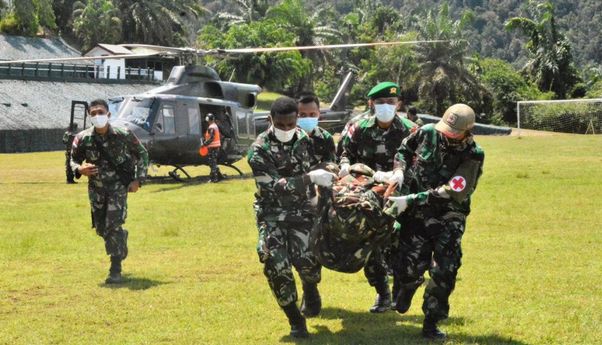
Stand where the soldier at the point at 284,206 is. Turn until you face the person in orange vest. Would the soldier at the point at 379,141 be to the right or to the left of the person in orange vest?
right

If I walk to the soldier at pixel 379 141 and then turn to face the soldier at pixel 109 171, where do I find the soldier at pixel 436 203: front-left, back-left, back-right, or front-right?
back-left

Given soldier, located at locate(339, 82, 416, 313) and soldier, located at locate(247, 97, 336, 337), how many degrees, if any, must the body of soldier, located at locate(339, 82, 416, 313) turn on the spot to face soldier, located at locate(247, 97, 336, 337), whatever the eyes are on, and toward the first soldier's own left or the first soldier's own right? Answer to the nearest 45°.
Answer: approximately 45° to the first soldier's own right

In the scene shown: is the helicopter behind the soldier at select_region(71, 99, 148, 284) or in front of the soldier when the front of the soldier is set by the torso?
behind

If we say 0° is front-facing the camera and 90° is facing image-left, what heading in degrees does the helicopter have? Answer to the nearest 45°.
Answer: approximately 45°

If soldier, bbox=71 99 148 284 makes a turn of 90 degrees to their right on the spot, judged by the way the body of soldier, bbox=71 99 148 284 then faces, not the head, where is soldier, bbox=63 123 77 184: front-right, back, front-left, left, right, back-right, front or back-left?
right

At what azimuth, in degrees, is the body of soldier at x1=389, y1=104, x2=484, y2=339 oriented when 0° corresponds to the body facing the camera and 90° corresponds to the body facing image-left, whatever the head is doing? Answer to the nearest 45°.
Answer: approximately 45°

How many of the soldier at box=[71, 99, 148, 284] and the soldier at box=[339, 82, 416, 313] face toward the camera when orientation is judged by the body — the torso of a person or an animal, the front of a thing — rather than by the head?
2

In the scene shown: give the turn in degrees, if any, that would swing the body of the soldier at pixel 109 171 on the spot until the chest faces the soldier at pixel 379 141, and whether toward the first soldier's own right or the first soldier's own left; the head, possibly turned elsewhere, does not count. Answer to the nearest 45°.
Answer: approximately 45° to the first soldier's own left
